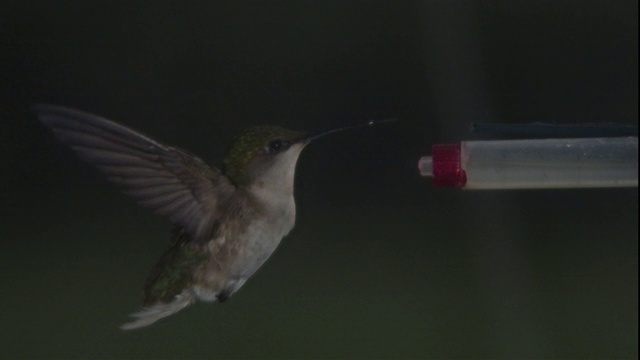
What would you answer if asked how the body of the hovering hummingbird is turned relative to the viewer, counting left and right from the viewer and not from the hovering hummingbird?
facing to the right of the viewer

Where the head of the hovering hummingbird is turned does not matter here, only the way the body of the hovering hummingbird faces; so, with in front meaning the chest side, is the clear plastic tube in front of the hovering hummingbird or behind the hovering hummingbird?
in front
